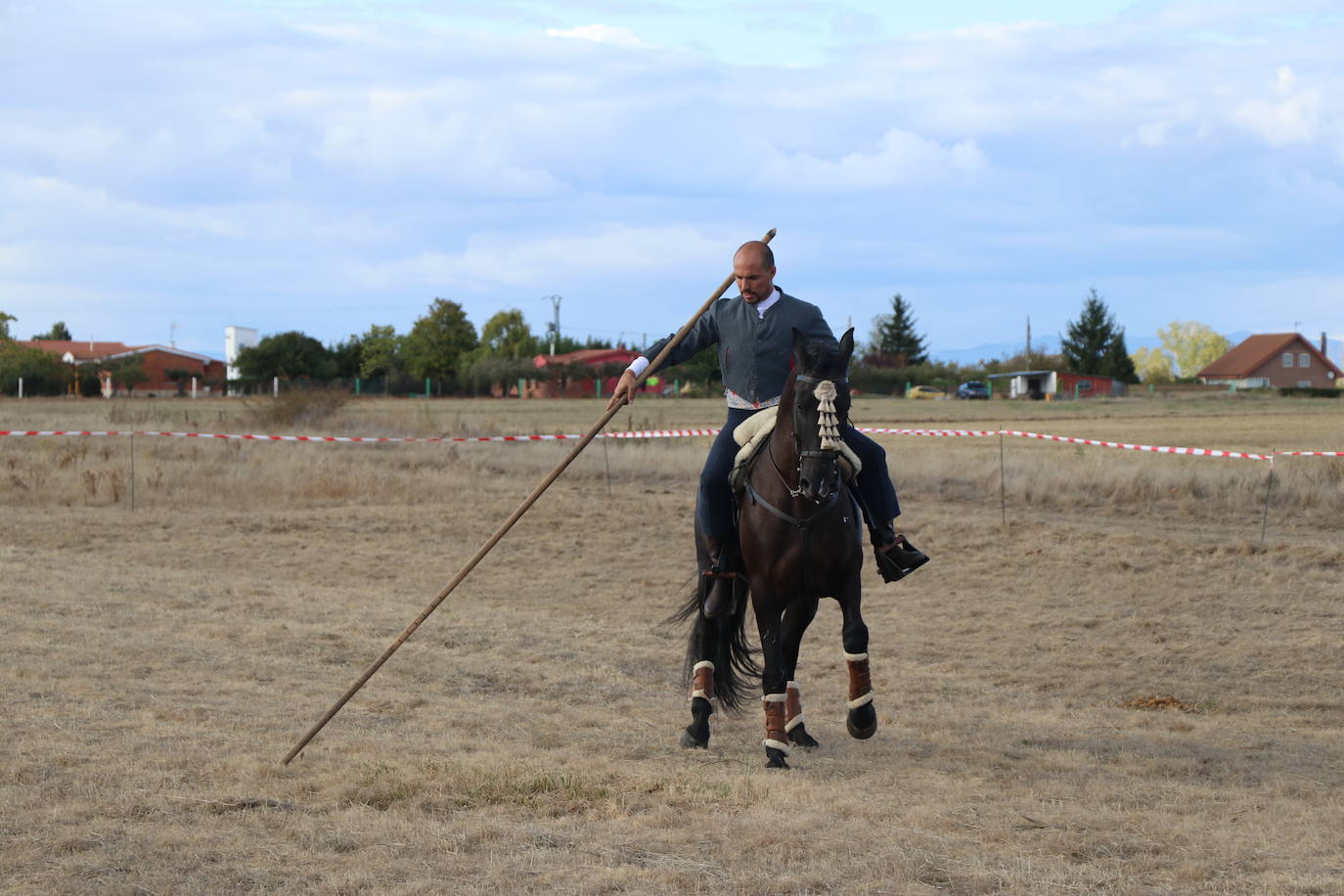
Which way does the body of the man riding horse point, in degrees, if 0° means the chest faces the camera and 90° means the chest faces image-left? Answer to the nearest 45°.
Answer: approximately 0°

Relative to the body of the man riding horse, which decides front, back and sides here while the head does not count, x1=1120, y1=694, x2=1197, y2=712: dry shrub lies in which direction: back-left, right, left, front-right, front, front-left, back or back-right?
back-left

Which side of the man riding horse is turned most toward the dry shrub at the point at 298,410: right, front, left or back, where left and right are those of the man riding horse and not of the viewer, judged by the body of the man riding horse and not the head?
back
